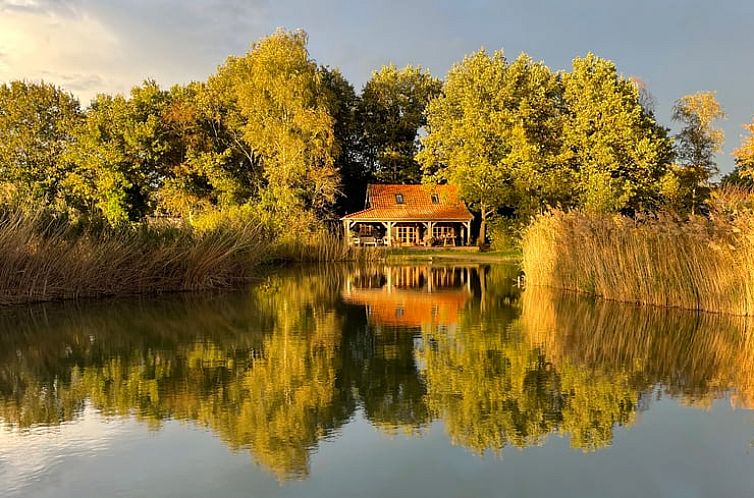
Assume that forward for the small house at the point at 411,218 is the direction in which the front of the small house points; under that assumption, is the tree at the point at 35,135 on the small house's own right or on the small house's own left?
on the small house's own right

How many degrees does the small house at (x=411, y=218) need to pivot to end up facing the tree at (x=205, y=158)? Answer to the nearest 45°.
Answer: approximately 90° to its right

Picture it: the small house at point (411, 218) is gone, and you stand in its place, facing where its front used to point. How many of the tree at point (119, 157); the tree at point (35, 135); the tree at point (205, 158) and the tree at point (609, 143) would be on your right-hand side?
3

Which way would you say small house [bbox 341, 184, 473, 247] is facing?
toward the camera

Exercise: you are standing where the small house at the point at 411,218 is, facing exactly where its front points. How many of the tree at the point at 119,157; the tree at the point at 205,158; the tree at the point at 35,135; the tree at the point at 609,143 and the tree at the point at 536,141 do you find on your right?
3

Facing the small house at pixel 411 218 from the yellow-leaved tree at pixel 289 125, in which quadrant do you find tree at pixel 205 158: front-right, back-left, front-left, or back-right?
back-left

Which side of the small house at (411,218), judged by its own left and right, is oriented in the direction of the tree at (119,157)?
right

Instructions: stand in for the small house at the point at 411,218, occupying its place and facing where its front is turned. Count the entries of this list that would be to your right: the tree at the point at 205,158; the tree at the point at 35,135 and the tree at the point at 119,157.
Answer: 3

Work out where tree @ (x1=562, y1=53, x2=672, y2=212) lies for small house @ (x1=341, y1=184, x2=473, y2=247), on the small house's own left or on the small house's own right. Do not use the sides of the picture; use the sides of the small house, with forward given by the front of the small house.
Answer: on the small house's own left
